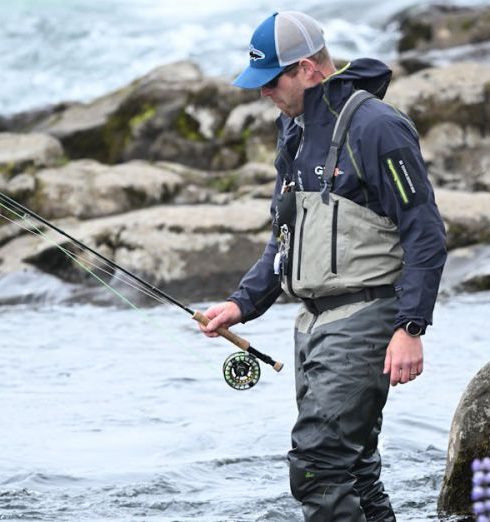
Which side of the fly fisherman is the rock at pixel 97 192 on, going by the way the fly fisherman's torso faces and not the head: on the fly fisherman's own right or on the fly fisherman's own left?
on the fly fisherman's own right

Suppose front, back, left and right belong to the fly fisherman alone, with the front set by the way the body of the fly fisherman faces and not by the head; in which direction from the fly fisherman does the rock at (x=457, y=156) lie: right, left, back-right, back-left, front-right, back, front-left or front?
back-right

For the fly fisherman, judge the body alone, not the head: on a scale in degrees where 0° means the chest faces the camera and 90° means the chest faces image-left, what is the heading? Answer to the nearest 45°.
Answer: approximately 45°

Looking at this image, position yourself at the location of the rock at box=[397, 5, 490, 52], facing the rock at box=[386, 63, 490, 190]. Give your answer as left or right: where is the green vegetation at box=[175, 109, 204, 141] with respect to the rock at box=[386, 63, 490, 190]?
right

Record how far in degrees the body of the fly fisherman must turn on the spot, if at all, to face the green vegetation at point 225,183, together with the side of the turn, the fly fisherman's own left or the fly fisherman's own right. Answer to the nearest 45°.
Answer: approximately 135° to the fly fisherman's own right

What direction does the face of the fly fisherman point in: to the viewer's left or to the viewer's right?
to the viewer's left
